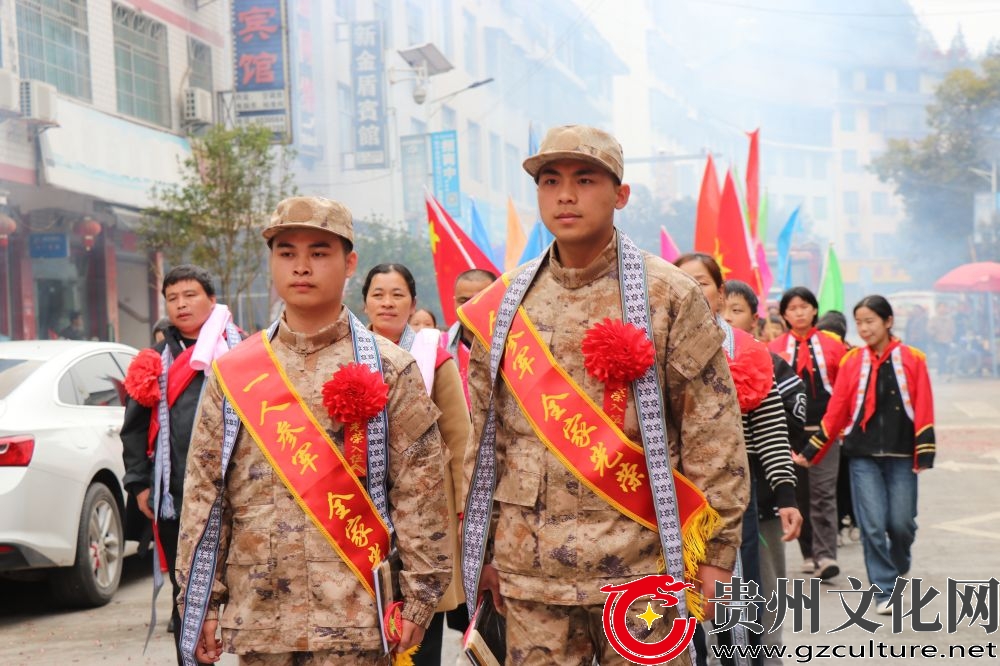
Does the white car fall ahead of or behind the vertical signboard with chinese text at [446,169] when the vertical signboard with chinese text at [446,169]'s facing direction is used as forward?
ahead

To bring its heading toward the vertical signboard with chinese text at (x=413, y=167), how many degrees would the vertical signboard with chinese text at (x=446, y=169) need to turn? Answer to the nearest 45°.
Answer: approximately 135° to its right

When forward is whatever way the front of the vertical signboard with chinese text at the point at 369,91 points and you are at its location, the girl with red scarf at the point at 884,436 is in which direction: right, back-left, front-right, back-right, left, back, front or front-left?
front

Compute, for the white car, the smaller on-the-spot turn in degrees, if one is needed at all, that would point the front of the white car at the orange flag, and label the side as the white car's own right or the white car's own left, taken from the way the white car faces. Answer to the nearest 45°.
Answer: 0° — it already faces it

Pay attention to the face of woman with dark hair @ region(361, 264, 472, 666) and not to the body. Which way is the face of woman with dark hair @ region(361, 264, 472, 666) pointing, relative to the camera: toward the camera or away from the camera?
toward the camera

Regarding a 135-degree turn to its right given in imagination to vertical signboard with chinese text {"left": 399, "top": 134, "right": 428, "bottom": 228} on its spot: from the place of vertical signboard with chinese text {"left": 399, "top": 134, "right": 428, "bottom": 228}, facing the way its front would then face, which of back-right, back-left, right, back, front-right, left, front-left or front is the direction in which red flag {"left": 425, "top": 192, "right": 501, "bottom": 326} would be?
back-left

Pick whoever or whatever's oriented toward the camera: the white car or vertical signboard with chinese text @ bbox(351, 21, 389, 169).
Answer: the vertical signboard with chinese text

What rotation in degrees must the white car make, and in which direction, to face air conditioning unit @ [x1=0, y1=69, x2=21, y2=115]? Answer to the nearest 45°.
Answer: approximately 45° to its left

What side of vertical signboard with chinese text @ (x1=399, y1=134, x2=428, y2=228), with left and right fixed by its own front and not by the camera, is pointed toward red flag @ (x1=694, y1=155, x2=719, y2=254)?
front

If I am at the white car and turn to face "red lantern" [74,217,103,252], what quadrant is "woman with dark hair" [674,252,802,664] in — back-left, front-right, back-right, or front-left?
back-right

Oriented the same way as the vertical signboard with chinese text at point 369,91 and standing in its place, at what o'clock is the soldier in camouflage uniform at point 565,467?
The soldier in camouflage uniform is roughly at 12 o'clock from the vertical signboard with chinese text.

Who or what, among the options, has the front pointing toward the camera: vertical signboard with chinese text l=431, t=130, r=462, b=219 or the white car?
the vertical signboard with chinese text

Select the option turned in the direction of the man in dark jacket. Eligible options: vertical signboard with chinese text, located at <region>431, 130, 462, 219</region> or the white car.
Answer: the vertical signboard with chinese text

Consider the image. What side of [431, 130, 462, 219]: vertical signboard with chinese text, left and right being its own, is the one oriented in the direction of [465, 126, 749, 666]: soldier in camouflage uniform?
front

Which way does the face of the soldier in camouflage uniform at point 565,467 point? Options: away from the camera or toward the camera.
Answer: toward the camera

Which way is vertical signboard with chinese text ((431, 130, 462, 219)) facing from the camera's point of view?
toward the camera

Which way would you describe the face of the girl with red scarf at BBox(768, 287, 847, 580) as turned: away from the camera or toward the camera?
toward the camera

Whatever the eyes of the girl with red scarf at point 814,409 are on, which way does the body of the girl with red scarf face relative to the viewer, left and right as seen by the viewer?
facing the viewer

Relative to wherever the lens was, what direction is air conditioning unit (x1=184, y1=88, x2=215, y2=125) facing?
facing the viewer and to the right of the viewer
